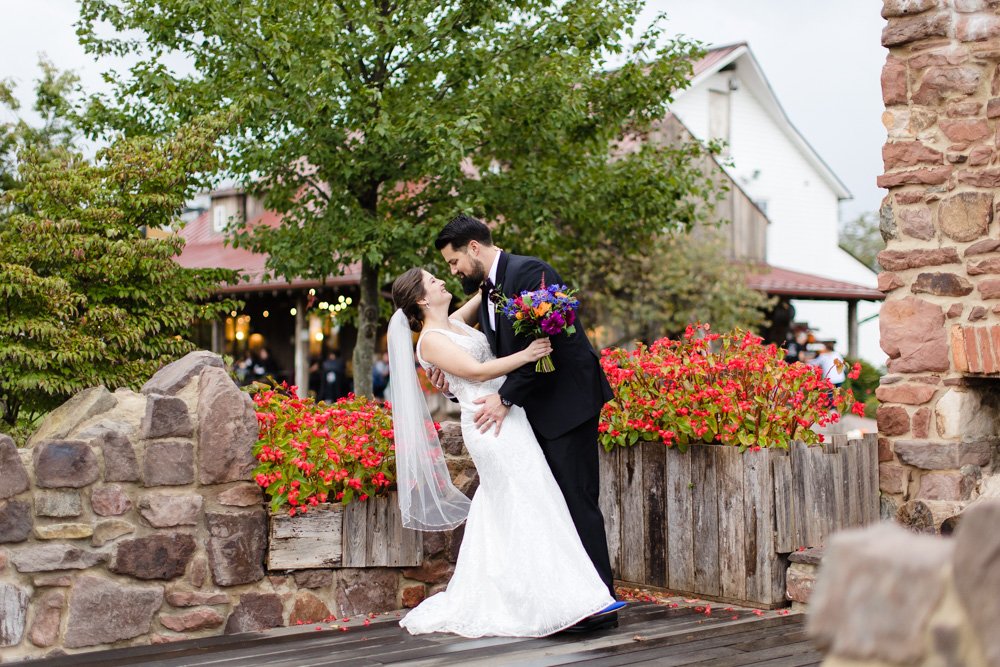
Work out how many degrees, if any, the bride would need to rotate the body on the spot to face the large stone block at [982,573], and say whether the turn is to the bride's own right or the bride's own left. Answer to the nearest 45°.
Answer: approximately 90° to the bride's own right

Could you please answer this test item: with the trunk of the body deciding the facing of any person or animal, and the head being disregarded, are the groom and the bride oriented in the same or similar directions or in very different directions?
very different directions

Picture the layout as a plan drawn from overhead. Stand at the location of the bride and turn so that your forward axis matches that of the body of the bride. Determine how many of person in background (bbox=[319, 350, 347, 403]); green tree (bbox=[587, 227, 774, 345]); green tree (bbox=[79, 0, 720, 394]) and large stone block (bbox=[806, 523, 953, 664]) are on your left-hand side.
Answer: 3

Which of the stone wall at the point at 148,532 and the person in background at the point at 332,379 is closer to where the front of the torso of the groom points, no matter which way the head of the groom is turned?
the stone wall

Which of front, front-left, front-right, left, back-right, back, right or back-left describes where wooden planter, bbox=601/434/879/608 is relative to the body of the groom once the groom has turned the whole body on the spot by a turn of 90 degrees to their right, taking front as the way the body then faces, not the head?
front-right

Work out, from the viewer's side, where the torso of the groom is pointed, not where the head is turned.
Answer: to the viewer's left

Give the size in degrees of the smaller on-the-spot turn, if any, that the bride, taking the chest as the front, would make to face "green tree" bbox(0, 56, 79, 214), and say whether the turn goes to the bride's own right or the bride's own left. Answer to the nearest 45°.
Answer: approximately 135° to the bride's own left

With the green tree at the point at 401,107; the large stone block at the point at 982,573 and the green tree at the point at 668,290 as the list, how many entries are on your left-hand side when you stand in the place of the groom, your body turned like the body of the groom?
1

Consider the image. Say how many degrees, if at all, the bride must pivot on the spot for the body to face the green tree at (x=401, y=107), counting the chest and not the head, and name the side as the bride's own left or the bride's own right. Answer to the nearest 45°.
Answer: approximately 90° to the bride's own left

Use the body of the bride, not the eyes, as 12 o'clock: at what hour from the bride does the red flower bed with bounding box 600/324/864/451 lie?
The red flower bed is roughly at 11 o'clock from the bride.

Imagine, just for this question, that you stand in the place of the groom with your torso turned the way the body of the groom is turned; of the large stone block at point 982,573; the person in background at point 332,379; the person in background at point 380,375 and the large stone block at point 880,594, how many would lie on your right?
2

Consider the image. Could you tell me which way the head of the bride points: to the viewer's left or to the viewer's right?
to the viewer's right

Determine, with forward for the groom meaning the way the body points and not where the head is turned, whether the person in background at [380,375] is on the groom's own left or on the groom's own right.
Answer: on the groom's own right

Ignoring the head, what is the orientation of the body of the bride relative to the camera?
to the viewer's right

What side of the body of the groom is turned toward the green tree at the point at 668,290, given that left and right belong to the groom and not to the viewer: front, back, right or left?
right

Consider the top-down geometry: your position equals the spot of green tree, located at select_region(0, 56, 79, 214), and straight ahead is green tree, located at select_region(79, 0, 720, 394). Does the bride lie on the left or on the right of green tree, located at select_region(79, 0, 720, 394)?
right
